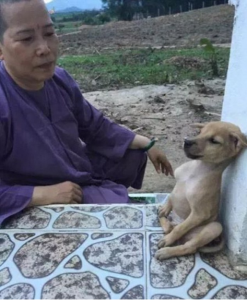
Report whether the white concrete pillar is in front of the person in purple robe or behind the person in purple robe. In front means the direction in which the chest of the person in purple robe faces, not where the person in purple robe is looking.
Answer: in front

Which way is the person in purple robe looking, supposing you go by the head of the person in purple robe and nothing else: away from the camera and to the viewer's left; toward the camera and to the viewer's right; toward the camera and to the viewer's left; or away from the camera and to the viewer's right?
toward the camera and to the viewer's right

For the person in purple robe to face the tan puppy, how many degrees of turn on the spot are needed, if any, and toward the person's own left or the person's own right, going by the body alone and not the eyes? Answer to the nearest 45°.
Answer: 0° — they already face it
